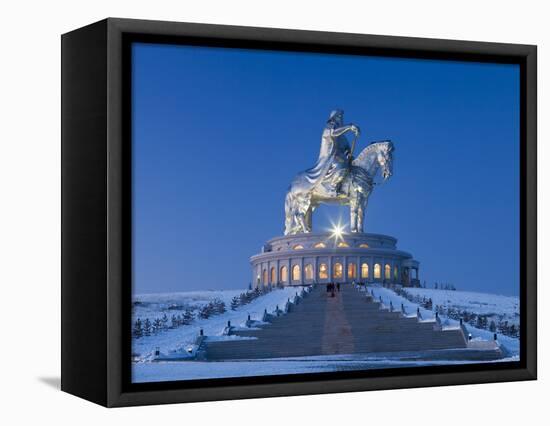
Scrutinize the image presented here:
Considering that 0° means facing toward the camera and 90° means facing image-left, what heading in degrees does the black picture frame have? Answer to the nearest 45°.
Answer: approximately 315°
